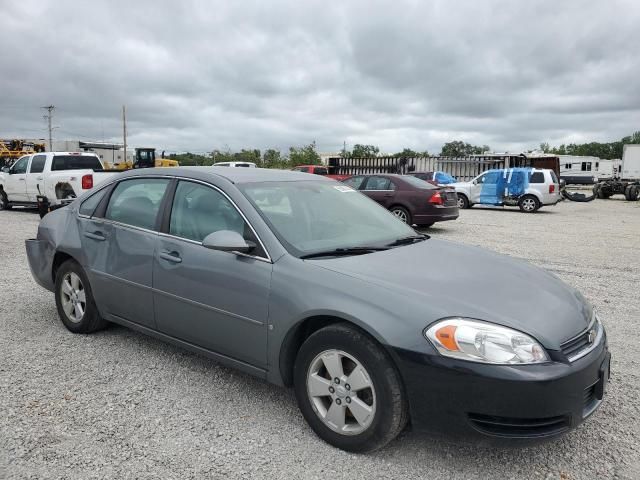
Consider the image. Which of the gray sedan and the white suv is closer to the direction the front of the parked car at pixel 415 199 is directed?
the white suv

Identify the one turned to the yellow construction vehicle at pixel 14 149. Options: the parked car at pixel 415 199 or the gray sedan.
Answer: the parked car

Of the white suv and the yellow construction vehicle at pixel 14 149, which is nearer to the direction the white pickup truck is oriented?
the yellow construction vehicle

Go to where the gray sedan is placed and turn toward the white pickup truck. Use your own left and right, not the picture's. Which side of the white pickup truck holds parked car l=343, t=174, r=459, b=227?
right

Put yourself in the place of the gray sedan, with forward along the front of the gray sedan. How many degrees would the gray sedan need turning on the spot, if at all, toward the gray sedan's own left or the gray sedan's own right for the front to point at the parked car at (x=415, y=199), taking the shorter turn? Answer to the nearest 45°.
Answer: approximately 135° to the gray sedan's own left

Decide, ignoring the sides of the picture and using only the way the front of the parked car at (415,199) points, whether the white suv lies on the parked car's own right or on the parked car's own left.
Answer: on the parked car's own right

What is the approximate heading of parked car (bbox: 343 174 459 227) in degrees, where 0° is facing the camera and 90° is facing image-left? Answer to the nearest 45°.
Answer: approximately 135°

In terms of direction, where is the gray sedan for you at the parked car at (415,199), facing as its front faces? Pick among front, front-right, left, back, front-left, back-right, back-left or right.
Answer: back-left

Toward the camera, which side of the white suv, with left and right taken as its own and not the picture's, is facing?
left
